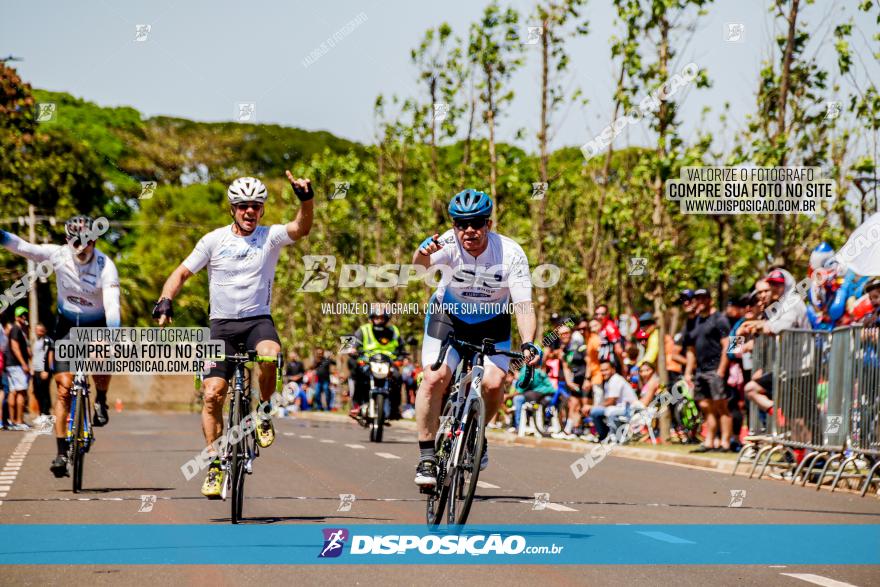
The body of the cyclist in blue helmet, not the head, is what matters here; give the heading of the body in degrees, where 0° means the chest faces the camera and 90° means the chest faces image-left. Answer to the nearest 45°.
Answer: approximately 0°

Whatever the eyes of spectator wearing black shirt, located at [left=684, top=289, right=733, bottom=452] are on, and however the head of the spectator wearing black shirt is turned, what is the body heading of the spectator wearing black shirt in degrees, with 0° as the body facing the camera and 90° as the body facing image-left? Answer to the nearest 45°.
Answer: approximately 45°

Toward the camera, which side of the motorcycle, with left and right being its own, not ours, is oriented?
front

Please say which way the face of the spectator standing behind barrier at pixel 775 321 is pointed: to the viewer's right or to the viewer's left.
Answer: to the viewer's left

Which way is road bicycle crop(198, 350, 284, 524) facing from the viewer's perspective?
toward the camera

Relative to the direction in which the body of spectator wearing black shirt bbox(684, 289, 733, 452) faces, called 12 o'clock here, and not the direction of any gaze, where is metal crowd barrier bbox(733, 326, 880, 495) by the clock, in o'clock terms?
The metal crowd barrier is roughly at 10 o'clock from the spectator wearing black shirt.

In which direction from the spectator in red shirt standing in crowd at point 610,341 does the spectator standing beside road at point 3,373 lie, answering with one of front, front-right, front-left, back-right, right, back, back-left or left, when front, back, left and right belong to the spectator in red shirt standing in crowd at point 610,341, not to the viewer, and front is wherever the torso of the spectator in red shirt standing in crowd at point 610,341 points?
front-right
